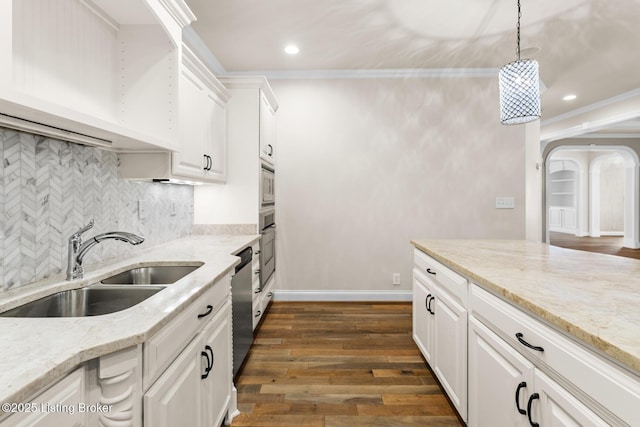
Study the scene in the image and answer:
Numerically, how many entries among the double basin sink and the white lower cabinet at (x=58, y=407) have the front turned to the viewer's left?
0

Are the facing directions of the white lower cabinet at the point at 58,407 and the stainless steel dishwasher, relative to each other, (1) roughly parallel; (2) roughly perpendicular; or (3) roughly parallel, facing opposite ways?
roughly parallel

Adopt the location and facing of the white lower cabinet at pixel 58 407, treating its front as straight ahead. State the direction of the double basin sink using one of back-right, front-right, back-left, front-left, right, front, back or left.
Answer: back-left

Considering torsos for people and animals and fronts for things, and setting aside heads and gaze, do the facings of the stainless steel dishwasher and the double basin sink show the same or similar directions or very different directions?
same or similar directions

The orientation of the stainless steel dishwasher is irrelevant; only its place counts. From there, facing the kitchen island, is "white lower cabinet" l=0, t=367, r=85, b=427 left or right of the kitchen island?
right

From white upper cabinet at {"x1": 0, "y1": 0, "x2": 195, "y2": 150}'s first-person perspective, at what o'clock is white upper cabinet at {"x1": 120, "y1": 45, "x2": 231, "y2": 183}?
white upper cabinet at {"x1": 120, "y1": 45, "x2": 231, "y2": 183} is roughly at 9 o'clock from white upper cabinet at {"x1": 0, "y1": 0, "x2": 195, "y2": 150}.

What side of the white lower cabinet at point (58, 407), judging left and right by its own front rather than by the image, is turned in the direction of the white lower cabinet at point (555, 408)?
front

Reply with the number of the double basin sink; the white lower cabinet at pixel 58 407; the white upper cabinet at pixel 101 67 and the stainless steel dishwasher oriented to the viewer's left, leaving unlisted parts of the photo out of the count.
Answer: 0

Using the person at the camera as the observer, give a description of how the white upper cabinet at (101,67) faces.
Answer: facing the viewer and to the right of the viewer

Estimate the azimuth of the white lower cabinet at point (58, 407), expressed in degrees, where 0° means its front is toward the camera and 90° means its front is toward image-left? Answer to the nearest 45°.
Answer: approximately 315°

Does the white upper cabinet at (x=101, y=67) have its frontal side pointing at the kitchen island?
yes

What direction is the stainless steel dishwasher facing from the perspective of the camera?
to the viewer's right

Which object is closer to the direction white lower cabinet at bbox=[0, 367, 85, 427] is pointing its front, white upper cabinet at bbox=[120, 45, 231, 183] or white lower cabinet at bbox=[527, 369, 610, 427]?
the white lower cabinet

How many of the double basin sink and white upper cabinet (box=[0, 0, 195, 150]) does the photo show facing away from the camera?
0
